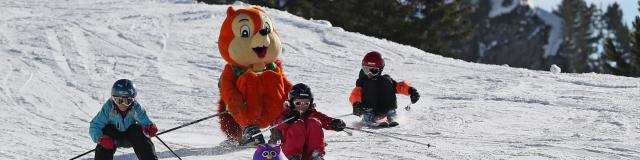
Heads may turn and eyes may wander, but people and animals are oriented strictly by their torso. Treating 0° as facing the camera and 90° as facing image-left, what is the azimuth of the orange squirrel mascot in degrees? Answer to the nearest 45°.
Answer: approximately 315°

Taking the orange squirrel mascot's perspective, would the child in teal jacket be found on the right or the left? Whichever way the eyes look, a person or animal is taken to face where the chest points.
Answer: on its right

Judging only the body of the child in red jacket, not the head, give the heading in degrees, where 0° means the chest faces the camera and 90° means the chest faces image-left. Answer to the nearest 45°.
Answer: approximately 0°

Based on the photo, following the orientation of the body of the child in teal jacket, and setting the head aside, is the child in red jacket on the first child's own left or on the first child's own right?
on the first child's own left

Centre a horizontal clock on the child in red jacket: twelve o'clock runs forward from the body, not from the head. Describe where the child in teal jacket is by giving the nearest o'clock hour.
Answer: The child in teal jacket is roughly at 3 o'clock from the child in red jacket.
